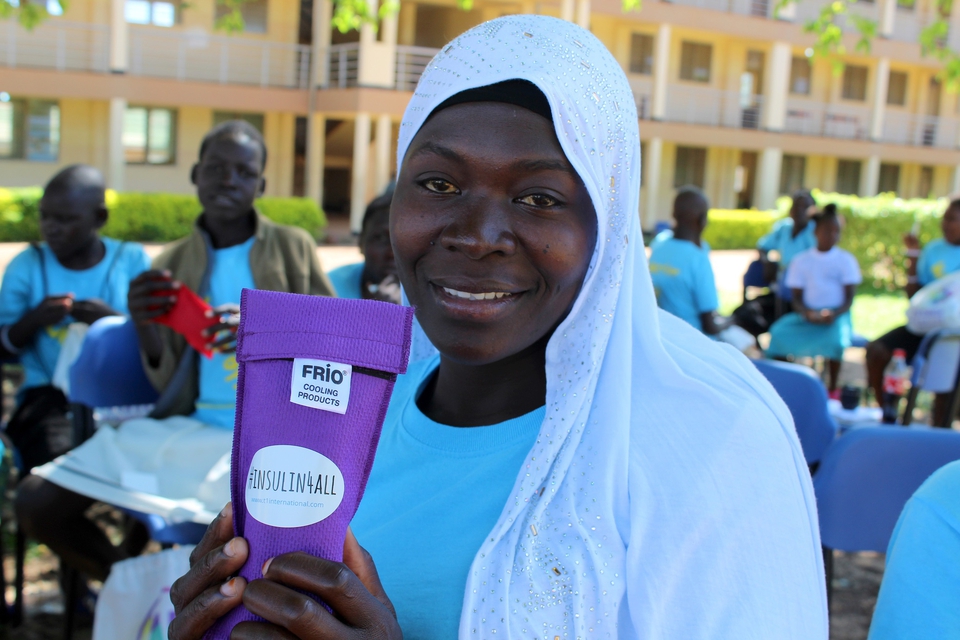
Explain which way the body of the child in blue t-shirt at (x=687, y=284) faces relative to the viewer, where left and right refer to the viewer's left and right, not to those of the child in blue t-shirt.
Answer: facing away from the viewer and to the right of the viewer

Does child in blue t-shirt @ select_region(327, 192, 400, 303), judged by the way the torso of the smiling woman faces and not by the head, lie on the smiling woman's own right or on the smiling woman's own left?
on the smiling woman's own right

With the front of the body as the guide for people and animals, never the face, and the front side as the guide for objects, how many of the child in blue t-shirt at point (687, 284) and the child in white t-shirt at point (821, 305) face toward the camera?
1

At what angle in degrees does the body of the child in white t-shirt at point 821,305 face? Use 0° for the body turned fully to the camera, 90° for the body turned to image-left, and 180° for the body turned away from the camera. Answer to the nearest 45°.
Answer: approximately 0°

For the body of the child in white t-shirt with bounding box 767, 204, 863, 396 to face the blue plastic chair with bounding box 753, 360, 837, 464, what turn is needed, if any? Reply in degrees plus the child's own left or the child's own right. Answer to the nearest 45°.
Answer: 0° — they already face it

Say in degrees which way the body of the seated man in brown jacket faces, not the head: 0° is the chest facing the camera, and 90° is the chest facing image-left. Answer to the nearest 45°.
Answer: approximately 45°

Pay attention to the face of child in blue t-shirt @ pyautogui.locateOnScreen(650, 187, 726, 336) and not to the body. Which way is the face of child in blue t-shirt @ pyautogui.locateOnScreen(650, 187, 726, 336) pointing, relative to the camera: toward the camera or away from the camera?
away from the camera

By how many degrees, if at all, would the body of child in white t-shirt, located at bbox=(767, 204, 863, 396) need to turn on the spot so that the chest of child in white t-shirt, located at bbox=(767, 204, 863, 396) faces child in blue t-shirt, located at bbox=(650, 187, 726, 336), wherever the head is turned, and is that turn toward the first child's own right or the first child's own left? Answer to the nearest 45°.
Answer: approximately 45° to the first child's own right
